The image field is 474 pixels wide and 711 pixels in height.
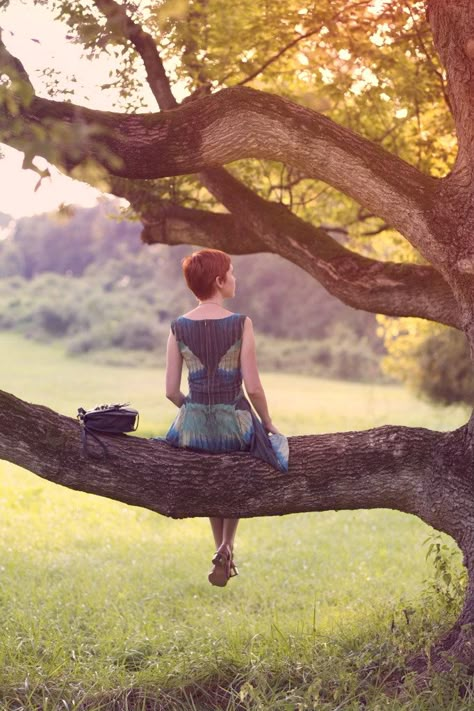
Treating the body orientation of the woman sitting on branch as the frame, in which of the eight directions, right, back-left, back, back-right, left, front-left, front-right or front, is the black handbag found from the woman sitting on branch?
back-left

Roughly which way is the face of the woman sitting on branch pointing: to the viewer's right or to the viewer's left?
to the viewer's right

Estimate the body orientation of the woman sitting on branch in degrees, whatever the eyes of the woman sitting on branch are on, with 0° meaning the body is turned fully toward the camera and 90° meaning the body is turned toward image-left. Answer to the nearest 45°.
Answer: approximately 180°
